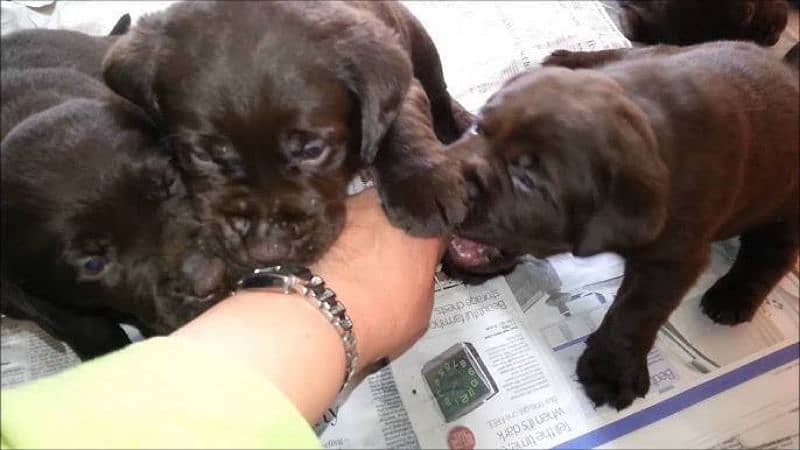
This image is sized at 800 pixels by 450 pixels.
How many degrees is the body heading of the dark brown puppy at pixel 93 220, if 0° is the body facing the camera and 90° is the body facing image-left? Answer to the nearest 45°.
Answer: approximately 315°

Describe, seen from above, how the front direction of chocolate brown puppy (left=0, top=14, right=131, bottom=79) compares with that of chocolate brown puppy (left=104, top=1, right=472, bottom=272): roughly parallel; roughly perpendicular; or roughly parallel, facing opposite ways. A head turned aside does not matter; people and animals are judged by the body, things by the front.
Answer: roughly perpendicular

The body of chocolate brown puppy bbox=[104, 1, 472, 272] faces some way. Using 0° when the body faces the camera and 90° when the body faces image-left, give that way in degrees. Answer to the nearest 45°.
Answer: approximately 0°
